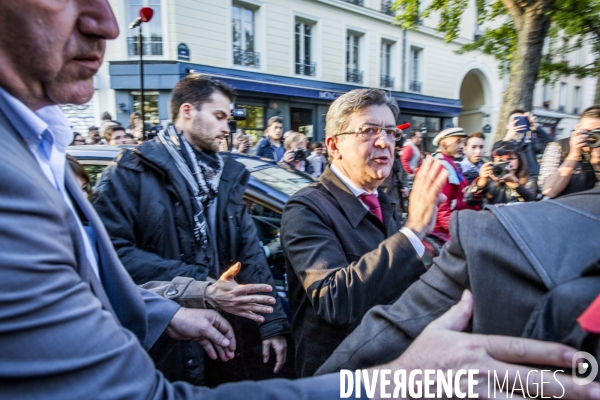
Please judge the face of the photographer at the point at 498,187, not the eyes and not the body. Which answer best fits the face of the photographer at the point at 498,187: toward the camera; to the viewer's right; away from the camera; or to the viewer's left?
toward the camera

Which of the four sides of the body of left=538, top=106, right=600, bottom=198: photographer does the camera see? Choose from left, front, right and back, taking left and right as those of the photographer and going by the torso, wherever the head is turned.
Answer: front

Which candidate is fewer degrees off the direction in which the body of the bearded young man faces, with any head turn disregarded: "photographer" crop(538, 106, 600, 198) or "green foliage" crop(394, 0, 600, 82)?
the photographer

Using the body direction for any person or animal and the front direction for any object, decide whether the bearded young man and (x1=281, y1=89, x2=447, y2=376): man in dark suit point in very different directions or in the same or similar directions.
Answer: same or similar directions

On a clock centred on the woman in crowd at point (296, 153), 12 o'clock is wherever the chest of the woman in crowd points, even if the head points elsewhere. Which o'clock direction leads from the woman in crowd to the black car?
The black car is roughly at 12 o'clock from the woman in crowd.

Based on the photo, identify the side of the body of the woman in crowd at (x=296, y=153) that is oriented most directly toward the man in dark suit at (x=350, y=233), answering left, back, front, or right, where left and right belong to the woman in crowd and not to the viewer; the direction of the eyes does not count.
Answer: front

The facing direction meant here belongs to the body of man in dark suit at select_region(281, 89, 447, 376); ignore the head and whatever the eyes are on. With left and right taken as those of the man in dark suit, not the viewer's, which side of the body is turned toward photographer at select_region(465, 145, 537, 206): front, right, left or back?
left

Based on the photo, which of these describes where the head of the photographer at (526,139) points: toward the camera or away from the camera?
toward the camera

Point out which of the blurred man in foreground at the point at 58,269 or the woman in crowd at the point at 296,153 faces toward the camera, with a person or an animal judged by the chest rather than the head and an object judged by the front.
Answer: the woman in crowd

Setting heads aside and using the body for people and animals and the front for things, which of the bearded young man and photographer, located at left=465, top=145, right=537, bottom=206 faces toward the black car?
the photographer

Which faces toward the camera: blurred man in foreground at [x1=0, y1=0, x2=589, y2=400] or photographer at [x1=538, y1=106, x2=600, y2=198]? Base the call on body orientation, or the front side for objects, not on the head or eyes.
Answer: the photographer

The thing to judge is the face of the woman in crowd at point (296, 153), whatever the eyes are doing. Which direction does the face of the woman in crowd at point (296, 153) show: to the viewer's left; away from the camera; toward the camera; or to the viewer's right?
toward the camera

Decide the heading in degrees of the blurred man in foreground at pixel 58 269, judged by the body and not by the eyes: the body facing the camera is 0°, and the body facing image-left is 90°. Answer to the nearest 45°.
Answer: approximately 270°

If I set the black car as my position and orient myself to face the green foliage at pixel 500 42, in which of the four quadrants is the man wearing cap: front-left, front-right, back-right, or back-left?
front-right

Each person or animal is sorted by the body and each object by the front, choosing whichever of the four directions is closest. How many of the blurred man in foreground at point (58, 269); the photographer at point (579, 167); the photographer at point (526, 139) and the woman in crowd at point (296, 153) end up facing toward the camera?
3

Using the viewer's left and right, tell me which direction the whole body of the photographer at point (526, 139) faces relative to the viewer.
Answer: facing the viewer
